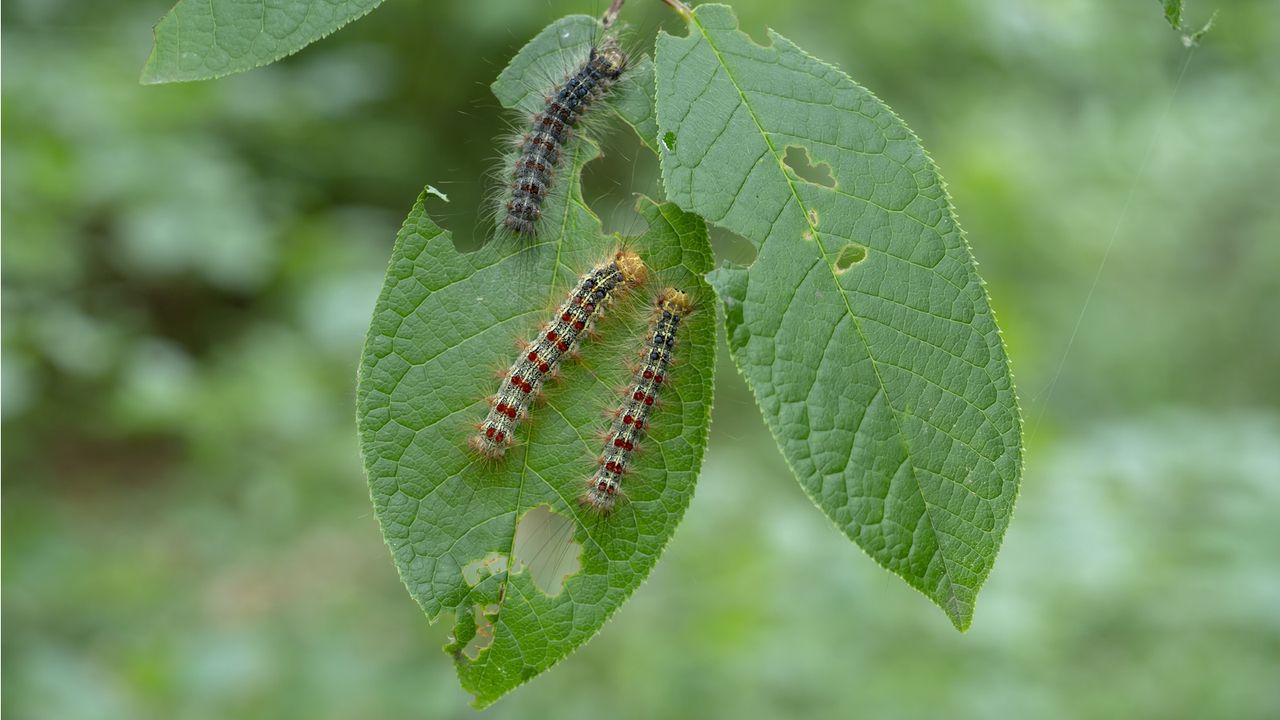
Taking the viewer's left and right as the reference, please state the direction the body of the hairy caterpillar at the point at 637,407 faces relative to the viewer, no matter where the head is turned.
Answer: facing away from the viewer

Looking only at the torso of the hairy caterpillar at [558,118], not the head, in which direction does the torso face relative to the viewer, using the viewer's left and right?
facing away from the viewer and to the right of the viewer

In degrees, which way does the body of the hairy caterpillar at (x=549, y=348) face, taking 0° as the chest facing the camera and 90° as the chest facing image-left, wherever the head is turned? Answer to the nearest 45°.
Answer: approximately 225°
